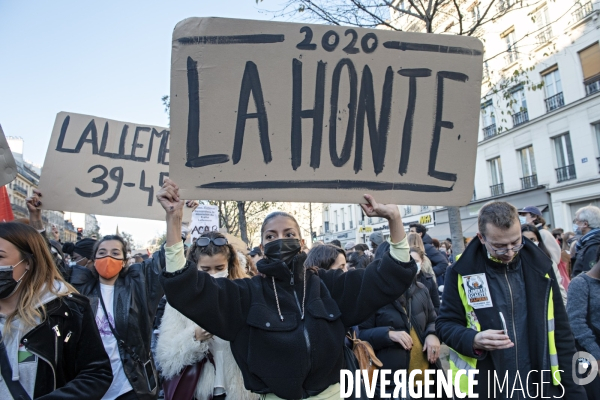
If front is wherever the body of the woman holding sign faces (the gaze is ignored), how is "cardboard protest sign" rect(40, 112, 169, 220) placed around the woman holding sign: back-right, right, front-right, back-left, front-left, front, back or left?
back-right

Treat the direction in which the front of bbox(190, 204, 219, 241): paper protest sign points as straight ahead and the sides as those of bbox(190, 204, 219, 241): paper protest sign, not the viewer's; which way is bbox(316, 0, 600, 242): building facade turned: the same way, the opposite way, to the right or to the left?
to the right

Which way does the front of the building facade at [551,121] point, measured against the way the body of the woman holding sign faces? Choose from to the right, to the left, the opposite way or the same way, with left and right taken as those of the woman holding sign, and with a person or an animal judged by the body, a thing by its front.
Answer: to the right

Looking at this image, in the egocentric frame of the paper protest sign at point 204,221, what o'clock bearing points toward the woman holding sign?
The woman holding sign is roughly at 12 o'clock from the paper protest sign.

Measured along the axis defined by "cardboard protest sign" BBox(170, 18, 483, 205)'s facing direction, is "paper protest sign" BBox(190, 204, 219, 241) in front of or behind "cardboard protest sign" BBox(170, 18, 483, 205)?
behind

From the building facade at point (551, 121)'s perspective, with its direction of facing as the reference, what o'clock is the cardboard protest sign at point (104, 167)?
The cardboard protest sign is roughly at 11 o'clock from the building facade.

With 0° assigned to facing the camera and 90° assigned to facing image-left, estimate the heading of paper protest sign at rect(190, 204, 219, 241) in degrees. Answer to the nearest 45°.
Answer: approximately 0°

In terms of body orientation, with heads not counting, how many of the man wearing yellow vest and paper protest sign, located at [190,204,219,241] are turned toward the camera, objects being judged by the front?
2
